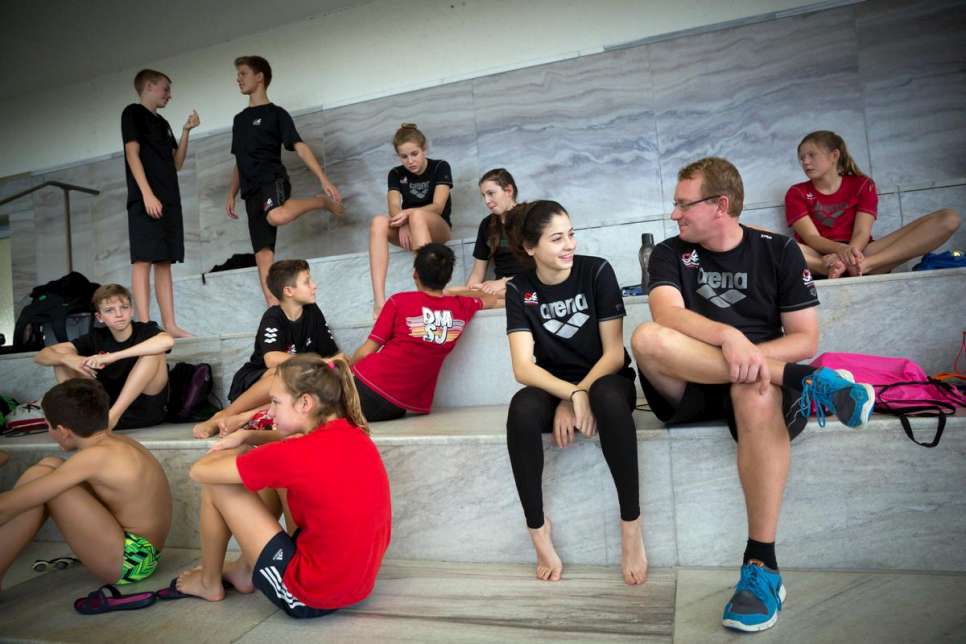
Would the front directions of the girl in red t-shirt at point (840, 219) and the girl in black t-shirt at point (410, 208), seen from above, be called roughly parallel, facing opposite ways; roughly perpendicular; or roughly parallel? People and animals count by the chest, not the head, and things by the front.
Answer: roughly parallel

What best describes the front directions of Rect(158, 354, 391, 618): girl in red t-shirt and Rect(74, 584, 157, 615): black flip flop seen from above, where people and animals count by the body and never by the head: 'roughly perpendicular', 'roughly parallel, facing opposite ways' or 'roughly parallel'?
roughly parallel

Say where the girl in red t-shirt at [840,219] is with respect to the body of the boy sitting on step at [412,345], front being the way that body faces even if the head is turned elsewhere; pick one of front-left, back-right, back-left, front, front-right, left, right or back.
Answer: right

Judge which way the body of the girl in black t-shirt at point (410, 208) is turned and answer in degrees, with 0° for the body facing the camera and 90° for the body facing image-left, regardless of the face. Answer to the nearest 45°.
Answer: approximately 45°

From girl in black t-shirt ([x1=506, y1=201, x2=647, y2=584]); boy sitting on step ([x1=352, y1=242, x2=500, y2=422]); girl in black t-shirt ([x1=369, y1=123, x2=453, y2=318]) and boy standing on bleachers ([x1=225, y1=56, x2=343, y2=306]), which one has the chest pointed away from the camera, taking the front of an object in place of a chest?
the boy sitting on step

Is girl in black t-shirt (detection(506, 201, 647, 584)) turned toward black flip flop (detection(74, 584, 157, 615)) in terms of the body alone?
no

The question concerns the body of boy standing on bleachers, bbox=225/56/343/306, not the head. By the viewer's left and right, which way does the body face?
facing the viewer and to the left of the viewer

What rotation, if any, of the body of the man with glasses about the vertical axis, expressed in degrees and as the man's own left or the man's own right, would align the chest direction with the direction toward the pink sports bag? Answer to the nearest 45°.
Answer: approximately 135° to the man's own left

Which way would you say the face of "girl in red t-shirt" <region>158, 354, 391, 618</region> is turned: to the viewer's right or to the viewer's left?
to the viewer's left

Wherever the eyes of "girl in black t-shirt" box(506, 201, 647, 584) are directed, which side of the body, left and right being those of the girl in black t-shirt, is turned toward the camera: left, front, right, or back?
front

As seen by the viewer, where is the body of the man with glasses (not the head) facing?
toward the camera

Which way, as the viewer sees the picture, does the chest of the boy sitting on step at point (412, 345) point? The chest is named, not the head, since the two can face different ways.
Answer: away from the camera

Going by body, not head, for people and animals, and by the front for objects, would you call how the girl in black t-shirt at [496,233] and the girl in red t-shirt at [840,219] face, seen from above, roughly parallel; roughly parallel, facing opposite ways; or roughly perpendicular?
roughly parallel

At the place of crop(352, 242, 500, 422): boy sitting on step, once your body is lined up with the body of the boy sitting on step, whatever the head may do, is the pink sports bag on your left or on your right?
on your right

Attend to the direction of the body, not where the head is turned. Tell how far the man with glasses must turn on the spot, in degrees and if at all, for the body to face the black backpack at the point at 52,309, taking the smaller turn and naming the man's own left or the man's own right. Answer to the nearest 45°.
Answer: approximately 90° to the man's own right

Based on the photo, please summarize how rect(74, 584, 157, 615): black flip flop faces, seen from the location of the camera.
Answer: facing to the left of the viewer

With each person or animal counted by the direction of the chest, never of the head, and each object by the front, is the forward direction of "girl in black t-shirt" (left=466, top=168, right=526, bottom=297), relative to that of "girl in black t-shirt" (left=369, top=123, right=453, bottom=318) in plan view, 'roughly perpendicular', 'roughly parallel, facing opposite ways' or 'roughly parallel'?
roughly parallel

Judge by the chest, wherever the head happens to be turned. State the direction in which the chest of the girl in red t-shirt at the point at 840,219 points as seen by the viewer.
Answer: toward the camera

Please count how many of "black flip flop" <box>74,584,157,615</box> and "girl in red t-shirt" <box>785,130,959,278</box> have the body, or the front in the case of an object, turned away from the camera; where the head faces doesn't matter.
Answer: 0

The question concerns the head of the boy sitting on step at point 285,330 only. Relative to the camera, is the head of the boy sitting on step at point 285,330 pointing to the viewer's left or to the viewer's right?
to the viewer's right
